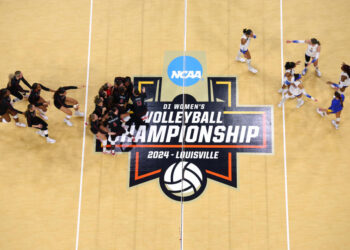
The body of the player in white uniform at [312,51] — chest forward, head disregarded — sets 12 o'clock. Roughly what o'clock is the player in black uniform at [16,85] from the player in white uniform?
The player in black uniform is roughly at 1 o'clock from the player in white uniform.

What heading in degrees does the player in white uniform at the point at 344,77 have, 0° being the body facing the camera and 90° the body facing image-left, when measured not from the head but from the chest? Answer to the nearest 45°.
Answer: approximately 90°
